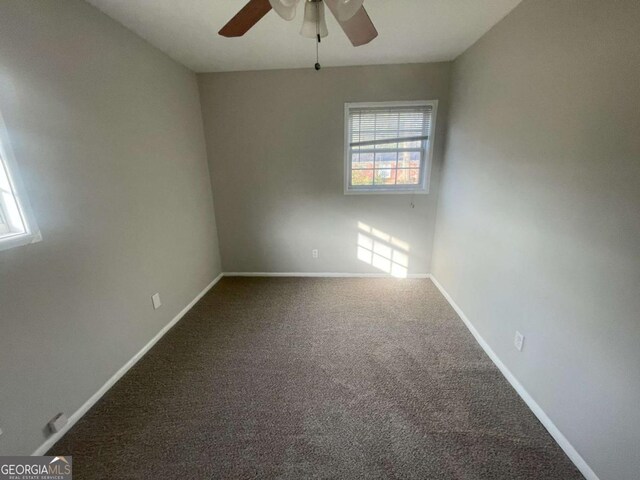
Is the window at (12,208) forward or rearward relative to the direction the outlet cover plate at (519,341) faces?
forward

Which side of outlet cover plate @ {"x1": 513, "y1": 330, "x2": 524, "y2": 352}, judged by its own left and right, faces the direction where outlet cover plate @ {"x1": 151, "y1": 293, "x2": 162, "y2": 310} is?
front

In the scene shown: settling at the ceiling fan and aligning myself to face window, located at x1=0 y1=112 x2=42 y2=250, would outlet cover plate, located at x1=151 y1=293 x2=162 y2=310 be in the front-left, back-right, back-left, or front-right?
front-right

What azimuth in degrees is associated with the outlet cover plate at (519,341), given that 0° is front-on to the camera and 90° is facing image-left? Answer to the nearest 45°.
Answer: approximately 45°
